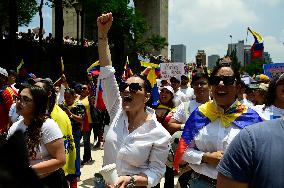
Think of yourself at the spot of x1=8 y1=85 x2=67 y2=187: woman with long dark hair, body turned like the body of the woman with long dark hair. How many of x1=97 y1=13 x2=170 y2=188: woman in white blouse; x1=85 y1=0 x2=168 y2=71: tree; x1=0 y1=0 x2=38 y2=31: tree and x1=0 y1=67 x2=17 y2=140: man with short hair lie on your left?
1

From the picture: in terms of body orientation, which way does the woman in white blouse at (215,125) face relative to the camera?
toward the camera

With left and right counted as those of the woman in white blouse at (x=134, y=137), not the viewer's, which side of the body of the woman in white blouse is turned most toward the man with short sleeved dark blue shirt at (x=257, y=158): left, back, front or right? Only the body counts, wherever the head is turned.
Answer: left

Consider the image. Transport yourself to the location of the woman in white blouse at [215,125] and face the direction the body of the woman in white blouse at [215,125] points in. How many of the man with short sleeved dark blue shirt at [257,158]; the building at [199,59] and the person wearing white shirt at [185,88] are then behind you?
2

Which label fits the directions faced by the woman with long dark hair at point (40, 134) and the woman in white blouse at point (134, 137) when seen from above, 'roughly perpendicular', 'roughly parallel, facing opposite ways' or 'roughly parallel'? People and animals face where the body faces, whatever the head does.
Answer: roughly parallel

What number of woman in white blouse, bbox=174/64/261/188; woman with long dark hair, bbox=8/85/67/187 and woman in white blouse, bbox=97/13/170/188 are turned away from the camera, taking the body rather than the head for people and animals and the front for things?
0

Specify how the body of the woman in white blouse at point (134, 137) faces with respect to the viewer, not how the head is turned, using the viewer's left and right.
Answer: facing the viewer and to the left of the viewer

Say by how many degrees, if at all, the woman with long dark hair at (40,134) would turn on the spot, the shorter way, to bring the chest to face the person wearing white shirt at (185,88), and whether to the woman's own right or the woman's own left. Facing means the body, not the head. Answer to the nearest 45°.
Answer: approximately 180°

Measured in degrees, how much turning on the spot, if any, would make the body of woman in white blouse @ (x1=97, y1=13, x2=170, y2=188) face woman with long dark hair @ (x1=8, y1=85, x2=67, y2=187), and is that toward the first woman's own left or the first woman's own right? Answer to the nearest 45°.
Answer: approximately 45° to the first woman's own right

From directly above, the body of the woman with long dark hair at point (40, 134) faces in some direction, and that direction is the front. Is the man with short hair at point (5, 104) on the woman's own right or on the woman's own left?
on the woman's own right

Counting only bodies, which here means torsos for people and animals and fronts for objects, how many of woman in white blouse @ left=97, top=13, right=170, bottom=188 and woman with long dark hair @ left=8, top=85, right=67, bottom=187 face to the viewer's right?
0

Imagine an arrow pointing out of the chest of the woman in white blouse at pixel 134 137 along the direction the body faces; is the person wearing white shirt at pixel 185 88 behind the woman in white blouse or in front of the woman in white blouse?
behind

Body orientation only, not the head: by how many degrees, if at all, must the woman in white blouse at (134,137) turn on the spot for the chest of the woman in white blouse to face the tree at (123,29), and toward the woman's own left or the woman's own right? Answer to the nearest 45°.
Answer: approximately 135° to the woman's own right
